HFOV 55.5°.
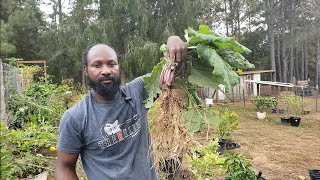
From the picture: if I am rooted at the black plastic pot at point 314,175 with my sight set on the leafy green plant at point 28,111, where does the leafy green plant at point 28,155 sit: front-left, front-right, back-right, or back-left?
front-left

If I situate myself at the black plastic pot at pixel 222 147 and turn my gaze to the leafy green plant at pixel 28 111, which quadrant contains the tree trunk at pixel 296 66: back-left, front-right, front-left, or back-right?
back-right

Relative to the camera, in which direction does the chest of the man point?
toward the camera

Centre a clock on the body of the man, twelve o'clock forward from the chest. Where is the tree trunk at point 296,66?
The tree trunk is roughly at 7 o'clock from the man.

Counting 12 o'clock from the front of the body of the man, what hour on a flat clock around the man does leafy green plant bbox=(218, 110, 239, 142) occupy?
The leafy green plant is roughly at 7 o'clock from the man.

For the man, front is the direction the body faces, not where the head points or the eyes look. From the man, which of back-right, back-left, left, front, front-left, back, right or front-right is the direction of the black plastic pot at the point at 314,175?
back-left

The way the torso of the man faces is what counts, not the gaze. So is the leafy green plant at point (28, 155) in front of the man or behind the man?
behind

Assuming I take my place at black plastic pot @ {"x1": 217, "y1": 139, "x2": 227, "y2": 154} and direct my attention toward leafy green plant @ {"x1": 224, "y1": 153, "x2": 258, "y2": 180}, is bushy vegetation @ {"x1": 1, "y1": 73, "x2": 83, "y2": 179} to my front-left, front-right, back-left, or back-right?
front-right

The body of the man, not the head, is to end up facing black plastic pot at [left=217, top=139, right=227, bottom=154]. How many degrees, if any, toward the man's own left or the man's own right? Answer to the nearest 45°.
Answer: approximately 135° to the man's own left
